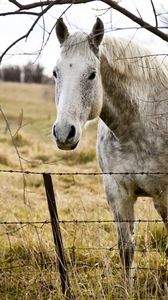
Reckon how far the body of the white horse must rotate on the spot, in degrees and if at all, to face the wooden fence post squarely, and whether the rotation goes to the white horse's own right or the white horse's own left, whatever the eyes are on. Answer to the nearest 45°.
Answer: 0° — it already faces it

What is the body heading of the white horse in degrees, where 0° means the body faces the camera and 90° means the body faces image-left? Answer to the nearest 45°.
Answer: approximately 45°
